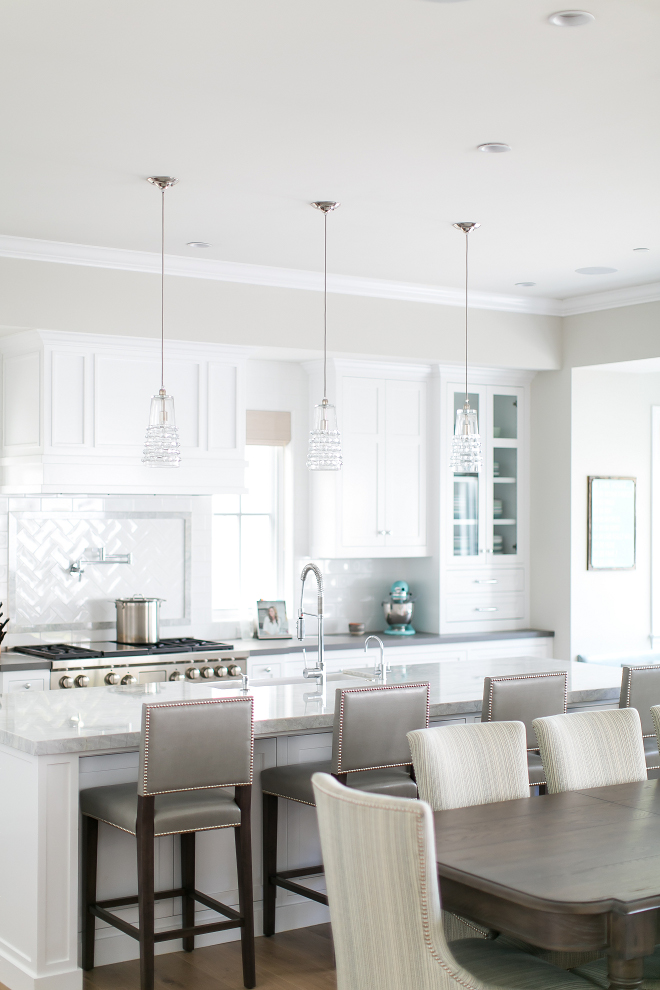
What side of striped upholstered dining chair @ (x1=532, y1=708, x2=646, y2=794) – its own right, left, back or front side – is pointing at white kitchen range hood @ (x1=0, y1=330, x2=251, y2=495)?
back

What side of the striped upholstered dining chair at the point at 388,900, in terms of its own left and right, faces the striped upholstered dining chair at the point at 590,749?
front

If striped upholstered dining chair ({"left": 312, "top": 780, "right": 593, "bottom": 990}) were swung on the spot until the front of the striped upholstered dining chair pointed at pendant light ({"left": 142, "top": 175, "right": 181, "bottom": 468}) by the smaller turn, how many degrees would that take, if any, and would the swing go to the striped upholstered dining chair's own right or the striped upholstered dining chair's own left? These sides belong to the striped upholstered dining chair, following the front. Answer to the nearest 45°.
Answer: approximately 90° to the striped upholstered dining chair's own left

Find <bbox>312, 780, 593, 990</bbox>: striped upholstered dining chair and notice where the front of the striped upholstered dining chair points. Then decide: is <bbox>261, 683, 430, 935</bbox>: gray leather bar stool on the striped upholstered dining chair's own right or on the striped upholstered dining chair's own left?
on the striped upholstered dining chair's own left

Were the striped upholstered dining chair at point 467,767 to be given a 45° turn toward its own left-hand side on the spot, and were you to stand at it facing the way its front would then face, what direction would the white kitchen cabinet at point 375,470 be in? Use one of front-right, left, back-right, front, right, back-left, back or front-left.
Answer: left

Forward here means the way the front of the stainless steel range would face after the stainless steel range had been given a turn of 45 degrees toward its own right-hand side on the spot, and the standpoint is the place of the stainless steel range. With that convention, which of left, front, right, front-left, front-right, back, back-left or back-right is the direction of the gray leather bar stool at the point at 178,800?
front

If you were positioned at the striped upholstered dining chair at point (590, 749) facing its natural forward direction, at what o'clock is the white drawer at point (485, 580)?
The white drawer is roughly at 7 o'clock from the striped upholstered dining chair.

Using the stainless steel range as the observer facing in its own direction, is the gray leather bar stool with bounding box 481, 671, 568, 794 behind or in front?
in front

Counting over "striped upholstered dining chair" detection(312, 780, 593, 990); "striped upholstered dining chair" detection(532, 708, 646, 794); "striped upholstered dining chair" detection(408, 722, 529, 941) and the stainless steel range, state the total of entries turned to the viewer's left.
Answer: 0

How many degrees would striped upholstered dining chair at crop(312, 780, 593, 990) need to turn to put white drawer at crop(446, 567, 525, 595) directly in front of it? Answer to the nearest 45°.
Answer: approximately 45° to its left

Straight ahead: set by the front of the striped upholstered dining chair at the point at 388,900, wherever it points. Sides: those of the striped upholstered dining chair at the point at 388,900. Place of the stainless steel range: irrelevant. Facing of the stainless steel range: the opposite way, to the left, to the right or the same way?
to the right

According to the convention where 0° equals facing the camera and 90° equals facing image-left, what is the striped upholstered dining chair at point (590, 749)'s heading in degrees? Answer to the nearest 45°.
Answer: approximately 315°
